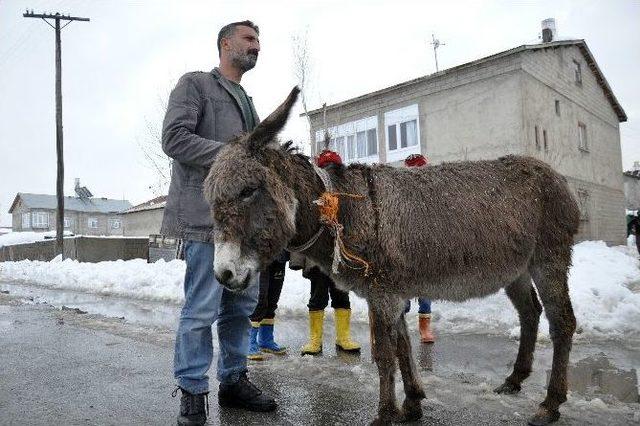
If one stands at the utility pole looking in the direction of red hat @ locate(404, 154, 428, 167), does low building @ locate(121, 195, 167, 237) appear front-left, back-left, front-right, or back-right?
back-left

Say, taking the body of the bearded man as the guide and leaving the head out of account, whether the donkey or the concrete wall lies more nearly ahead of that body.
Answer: the donkey

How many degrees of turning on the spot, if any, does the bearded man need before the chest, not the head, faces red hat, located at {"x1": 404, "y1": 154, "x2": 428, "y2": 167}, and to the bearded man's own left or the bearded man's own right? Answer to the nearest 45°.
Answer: approximately 90° to the bearded man's own left

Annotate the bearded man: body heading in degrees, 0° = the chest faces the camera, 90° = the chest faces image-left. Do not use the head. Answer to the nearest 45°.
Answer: approximately 315°

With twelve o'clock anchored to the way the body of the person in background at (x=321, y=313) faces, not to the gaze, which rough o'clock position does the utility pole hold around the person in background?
The utility pole is roughly at 5 o'clock from the person in background.

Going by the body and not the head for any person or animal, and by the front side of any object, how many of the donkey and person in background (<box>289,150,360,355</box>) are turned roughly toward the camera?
1

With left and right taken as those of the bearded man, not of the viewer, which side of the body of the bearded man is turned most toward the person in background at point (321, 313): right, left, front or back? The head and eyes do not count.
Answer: left

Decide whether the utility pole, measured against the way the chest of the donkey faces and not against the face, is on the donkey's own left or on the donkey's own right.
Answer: on the donkey's own right

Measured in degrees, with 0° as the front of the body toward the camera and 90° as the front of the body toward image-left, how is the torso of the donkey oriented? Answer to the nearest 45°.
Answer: approximately 90°
